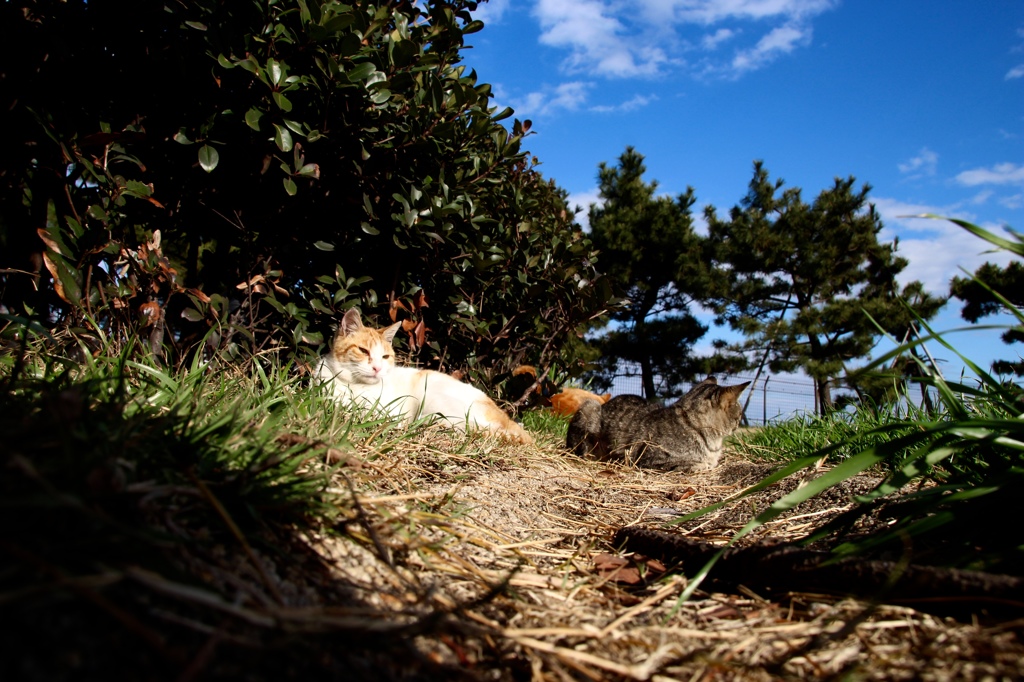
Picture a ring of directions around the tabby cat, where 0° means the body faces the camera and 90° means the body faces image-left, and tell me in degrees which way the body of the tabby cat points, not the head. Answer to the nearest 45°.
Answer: approximately 270°

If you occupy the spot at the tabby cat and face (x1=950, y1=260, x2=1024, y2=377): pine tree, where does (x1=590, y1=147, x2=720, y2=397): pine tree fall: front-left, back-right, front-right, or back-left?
front-left

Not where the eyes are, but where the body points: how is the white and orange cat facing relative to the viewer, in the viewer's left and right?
facing to the left of the viewer

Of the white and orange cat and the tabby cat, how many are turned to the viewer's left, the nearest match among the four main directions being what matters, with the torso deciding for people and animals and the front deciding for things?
1

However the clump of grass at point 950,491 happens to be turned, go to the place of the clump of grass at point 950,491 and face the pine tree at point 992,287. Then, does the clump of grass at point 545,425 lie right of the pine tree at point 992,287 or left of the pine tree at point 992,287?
left

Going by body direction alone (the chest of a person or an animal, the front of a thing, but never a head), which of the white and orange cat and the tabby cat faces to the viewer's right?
the tabby cat

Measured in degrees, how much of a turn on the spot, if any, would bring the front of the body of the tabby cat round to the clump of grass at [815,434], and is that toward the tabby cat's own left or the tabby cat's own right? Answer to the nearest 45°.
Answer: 0° — it already faces it

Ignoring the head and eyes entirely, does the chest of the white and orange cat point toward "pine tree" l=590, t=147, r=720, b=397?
no

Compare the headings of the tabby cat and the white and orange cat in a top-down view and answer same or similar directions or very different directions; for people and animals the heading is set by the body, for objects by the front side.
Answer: very different directions
